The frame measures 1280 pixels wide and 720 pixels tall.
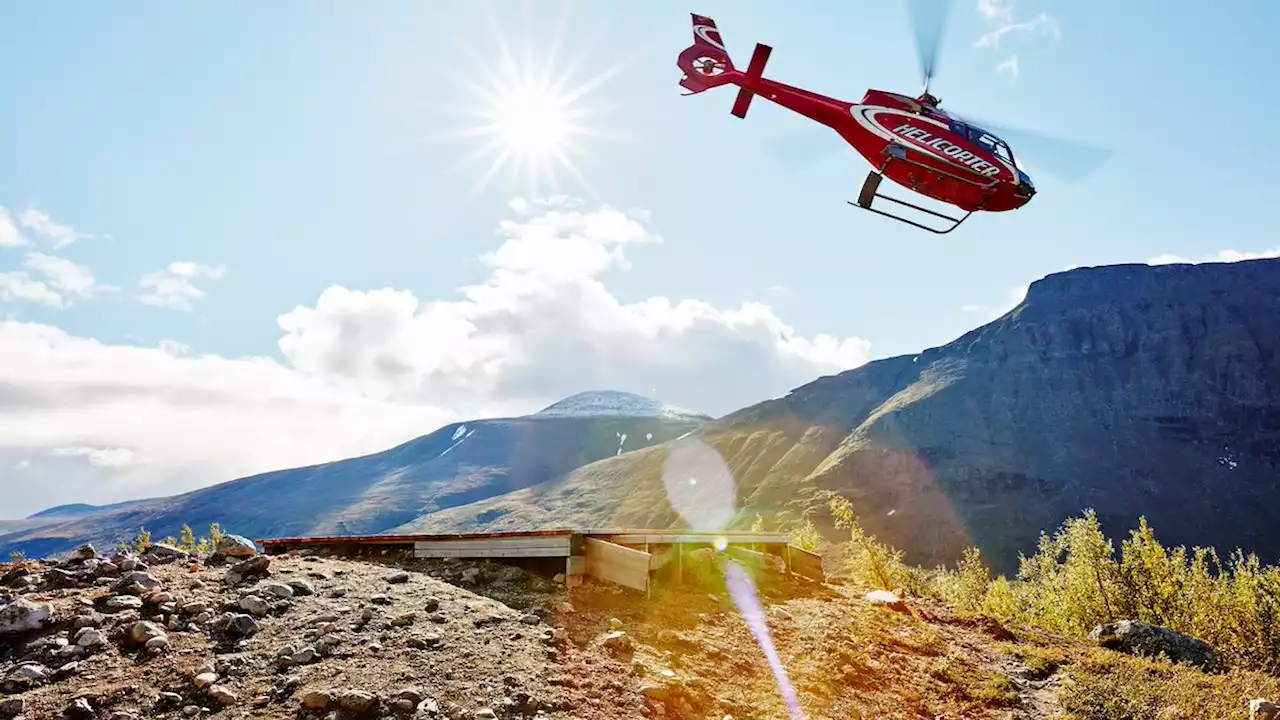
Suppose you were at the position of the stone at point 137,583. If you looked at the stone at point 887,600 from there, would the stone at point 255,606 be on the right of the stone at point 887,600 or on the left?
right

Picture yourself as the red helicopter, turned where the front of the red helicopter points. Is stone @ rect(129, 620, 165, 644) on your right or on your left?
on your right

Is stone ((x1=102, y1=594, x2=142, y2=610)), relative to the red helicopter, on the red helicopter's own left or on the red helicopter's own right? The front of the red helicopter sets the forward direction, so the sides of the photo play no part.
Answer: on the red helicopter's own right

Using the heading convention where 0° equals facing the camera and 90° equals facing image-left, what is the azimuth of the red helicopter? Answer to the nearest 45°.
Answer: approximately 270°

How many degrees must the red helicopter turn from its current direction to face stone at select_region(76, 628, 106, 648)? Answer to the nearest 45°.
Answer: approximately 135° to its right

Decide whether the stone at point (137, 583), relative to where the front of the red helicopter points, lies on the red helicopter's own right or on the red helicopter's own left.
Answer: on the red helicopter's own right

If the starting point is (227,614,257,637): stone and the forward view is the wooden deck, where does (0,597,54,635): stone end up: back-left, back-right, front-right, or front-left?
back-left

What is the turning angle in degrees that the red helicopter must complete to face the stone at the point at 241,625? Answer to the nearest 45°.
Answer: approximately 135° to its right

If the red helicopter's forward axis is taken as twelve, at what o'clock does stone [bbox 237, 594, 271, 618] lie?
The stone is roughly at 4 o'clock from the red helicopter.

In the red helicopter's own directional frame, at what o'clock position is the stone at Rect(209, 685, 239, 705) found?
The stone is roughly at 4 o'clock from the red helicopter.
